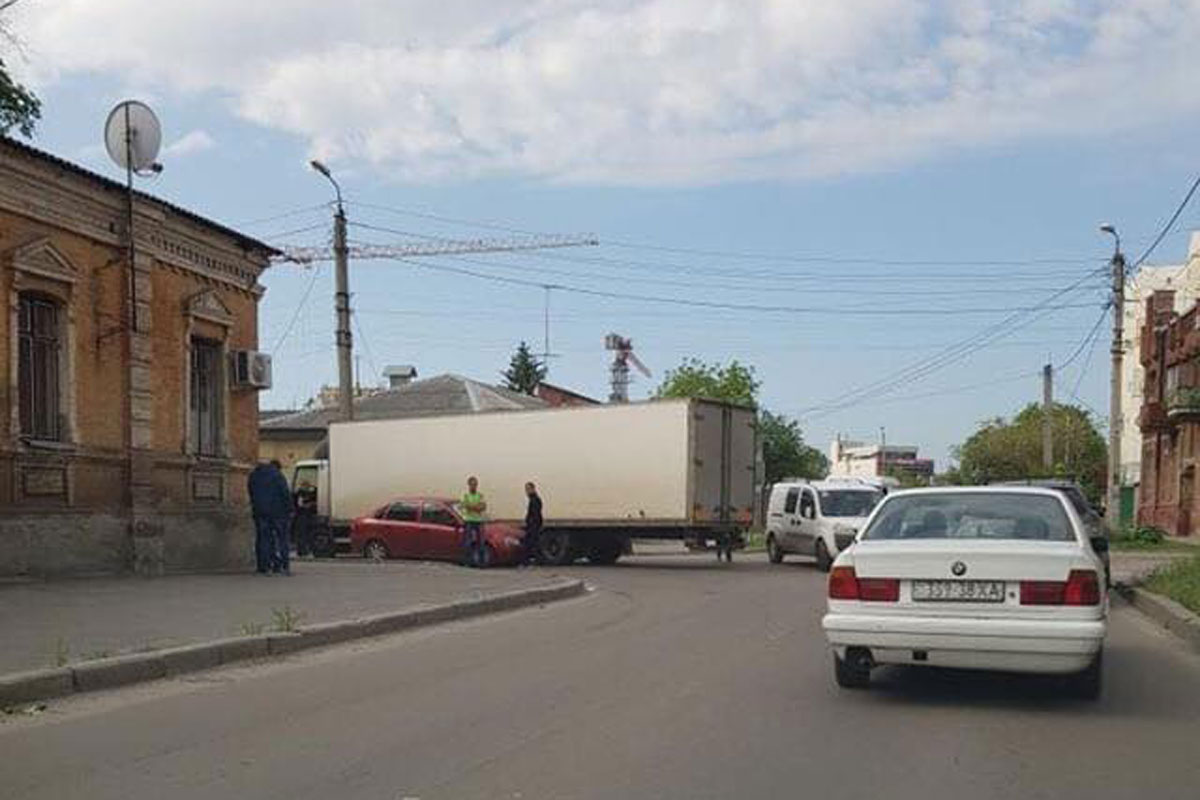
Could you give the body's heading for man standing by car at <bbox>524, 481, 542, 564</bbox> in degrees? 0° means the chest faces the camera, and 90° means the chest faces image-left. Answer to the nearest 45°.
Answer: approximately 90°

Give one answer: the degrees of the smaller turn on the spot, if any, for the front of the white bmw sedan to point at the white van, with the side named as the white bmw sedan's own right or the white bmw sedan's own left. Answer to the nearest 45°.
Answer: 0° — it already faces it

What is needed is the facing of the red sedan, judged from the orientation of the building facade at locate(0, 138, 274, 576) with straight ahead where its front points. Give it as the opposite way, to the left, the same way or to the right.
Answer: the same way

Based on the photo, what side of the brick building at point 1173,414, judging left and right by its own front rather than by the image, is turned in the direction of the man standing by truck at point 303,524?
front

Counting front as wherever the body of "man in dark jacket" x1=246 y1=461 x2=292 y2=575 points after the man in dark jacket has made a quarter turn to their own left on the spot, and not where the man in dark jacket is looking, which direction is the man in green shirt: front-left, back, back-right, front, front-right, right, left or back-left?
back-right

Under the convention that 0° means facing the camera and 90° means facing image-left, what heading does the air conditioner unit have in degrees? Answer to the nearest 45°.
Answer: approximately 315°

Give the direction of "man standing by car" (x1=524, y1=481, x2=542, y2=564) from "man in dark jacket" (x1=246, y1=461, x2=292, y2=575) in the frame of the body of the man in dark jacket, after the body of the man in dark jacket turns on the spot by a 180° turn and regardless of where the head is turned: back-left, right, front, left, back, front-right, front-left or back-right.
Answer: back-left

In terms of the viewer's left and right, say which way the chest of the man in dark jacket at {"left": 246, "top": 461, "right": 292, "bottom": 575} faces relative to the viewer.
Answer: facing away from the viewer

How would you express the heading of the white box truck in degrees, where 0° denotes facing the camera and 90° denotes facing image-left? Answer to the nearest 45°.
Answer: approximately 135°

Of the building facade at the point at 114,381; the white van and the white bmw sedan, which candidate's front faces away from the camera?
the white bmw sedan

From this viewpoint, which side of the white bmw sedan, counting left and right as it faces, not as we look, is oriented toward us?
back

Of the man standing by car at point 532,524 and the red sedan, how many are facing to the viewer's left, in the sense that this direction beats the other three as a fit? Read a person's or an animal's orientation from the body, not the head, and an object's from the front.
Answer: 1

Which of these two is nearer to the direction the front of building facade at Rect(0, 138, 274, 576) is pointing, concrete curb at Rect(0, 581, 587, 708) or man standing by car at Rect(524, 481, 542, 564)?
the concrete curb

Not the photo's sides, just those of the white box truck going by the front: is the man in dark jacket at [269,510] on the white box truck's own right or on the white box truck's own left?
on the white box truck's own left
